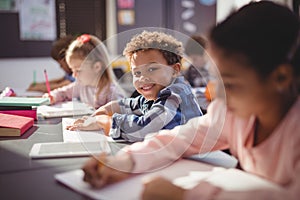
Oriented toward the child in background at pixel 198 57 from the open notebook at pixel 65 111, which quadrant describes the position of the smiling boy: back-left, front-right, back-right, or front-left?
front-right

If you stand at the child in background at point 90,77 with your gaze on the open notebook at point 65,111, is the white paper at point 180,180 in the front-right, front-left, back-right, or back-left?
front-left

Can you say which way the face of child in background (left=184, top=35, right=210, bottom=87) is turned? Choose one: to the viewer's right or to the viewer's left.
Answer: to the viewer's left

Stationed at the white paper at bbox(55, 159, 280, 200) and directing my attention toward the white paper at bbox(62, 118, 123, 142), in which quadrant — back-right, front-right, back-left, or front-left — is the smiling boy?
front-right

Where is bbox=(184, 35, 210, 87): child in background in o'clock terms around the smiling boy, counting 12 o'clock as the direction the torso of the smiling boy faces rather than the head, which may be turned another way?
The child in background is roughly at 5 o'clock from the smiling boy.

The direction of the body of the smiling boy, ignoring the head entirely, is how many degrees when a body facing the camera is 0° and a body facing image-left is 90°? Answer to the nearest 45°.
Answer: approximately 45°
